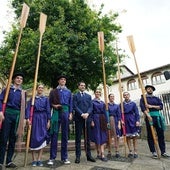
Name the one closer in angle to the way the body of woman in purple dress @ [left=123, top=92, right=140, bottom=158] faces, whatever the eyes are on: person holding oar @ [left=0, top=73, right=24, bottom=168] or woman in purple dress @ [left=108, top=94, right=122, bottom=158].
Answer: the person holding oar

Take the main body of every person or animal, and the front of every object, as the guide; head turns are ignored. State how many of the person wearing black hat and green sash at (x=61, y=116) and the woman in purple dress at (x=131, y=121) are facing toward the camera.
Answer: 2

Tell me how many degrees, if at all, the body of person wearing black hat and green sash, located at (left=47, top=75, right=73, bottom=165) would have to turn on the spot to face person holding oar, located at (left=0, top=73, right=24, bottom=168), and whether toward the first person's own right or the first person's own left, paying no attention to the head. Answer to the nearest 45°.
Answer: approximately 90° to the first person's own right

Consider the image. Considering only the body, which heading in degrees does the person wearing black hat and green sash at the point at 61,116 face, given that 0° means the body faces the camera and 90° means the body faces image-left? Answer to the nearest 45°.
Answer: approximately 0°

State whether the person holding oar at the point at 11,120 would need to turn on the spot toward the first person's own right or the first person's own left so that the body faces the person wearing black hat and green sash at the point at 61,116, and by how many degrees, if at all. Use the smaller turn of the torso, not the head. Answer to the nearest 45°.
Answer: approximately 45° to the first person's own left
